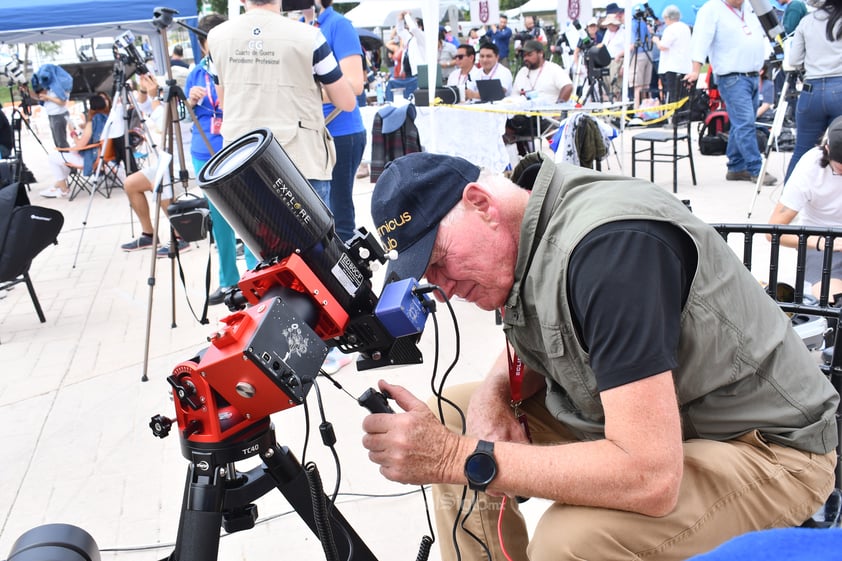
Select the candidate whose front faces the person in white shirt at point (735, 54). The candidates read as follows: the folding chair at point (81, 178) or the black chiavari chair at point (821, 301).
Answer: the black chiavari chair at point (821, 301)

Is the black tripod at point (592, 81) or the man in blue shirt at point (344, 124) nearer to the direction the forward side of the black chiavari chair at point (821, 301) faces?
the black tripod

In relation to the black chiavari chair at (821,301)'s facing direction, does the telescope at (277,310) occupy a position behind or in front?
behind

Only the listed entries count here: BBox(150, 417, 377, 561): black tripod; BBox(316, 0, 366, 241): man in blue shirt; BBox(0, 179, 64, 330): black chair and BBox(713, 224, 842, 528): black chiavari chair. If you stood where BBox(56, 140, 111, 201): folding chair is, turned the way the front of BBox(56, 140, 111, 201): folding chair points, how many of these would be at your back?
0

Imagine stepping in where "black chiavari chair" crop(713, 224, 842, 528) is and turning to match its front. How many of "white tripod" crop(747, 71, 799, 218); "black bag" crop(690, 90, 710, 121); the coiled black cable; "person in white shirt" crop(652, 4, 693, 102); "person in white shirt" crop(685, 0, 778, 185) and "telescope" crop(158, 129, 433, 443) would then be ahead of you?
4

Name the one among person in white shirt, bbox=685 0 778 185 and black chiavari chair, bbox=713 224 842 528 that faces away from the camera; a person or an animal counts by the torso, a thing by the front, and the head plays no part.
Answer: the black chiavari chair

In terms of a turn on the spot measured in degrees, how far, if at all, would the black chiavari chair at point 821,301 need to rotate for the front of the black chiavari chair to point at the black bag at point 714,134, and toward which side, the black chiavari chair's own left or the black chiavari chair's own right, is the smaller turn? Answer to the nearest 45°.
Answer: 0° — it already faces it

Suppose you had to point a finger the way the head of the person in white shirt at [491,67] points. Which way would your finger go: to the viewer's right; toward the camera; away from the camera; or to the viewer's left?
toward the camera

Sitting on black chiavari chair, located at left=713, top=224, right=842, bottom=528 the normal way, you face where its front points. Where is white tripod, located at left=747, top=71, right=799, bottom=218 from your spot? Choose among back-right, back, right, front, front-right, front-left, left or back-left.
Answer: front

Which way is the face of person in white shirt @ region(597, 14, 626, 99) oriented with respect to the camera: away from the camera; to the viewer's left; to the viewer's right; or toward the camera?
toward the camera

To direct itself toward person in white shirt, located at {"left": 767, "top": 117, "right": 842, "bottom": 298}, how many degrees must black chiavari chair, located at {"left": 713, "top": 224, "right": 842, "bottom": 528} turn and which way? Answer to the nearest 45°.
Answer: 0° — it already faces them

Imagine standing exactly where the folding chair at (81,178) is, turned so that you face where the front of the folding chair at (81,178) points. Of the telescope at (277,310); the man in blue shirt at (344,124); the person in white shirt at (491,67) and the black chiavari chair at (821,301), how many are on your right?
0

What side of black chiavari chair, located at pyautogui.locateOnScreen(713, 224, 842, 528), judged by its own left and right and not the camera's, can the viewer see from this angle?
back

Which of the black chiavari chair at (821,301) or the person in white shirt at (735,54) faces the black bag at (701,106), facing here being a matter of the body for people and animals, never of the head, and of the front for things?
the black chiavari chair

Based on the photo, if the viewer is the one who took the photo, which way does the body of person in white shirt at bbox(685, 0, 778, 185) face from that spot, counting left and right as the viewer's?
facing the viewer and to the right of the viewer

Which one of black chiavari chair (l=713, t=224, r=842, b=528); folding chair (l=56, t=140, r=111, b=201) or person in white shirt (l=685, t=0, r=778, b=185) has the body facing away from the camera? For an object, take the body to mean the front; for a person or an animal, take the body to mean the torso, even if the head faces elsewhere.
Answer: black chiavari chair (l=713, t=224, r=842, b=528)

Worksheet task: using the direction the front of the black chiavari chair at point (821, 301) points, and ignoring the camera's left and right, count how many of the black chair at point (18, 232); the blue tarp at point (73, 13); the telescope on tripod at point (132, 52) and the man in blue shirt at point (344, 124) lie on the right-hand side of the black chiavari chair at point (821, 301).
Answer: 0
